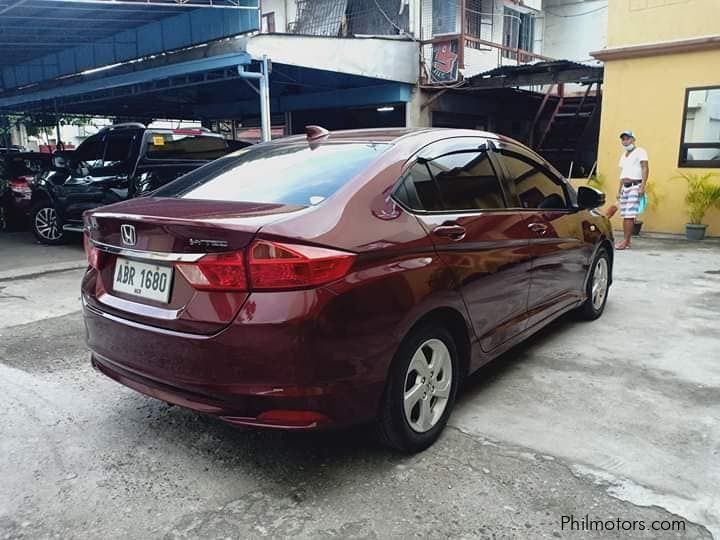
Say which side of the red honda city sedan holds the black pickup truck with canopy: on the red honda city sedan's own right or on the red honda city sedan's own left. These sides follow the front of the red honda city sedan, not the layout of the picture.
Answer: on the red honda city sedan's own left

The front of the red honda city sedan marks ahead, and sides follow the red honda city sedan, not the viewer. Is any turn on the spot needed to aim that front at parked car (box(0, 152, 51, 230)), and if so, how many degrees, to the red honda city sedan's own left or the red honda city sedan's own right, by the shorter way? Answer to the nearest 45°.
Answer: approximately 90° to the red honda city sedan's own left

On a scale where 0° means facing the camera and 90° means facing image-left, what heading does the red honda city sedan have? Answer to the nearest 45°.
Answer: approximately 225°

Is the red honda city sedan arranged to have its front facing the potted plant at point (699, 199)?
yes

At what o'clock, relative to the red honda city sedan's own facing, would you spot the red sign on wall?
The red sign on wall is roughly at 11 o'clock from the red honda city sedan.

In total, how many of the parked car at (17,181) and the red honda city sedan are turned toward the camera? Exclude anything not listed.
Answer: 0

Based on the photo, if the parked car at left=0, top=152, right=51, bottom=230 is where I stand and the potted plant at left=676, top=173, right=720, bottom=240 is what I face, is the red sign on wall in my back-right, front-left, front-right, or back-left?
front-left

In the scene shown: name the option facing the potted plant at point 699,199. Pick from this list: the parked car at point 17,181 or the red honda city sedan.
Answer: the red honda city sedan

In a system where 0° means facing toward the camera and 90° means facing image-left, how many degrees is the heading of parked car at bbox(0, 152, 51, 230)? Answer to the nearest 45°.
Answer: approximately 135°

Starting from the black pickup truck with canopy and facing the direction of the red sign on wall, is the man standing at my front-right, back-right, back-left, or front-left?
front-right

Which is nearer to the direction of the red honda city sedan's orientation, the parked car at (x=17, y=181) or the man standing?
the man standing

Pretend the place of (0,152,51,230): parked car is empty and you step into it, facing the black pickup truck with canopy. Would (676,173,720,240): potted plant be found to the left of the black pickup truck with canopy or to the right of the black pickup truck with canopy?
left
